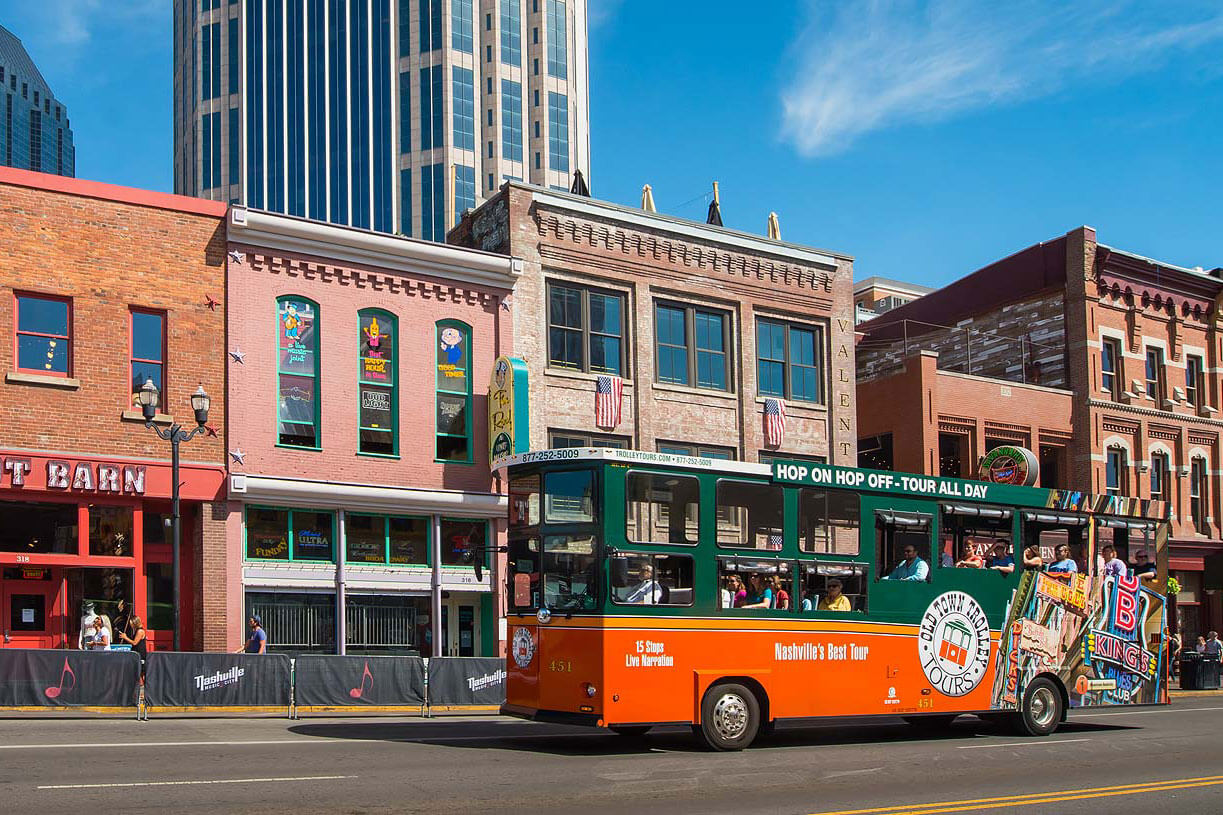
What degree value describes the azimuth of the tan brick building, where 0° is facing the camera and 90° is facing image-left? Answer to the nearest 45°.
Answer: approximately 315°

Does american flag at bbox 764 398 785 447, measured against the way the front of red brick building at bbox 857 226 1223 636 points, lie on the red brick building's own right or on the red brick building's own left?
on the red brick building's own right

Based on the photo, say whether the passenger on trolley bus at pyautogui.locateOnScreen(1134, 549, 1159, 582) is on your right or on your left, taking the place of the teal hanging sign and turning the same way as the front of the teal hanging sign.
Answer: on your left

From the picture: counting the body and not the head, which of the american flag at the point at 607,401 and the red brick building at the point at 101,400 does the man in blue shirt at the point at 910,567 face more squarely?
the red brick building

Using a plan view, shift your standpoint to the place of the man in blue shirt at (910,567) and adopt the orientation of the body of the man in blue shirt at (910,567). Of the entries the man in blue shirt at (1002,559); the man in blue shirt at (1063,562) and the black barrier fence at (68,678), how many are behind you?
2
